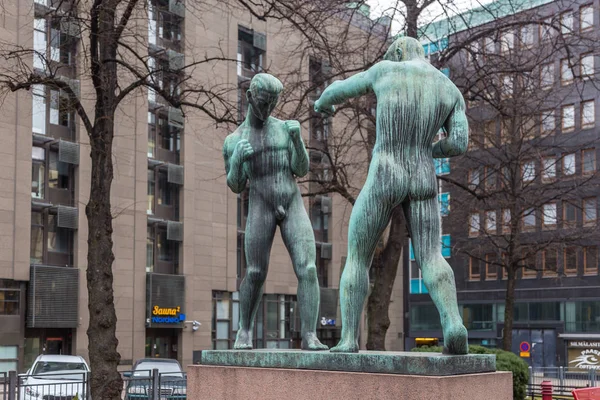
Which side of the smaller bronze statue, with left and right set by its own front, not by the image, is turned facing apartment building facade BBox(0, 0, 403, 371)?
back

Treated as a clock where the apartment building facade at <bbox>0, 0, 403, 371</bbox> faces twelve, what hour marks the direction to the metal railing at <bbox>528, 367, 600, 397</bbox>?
The metal railing is roughly at 12 o'clock from the apartment building facade.

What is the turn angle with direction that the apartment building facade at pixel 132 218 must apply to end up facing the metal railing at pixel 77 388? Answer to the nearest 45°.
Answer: approximately 45° to its right

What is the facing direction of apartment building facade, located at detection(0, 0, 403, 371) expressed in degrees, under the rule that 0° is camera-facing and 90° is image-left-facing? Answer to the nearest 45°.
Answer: approximately 315°
